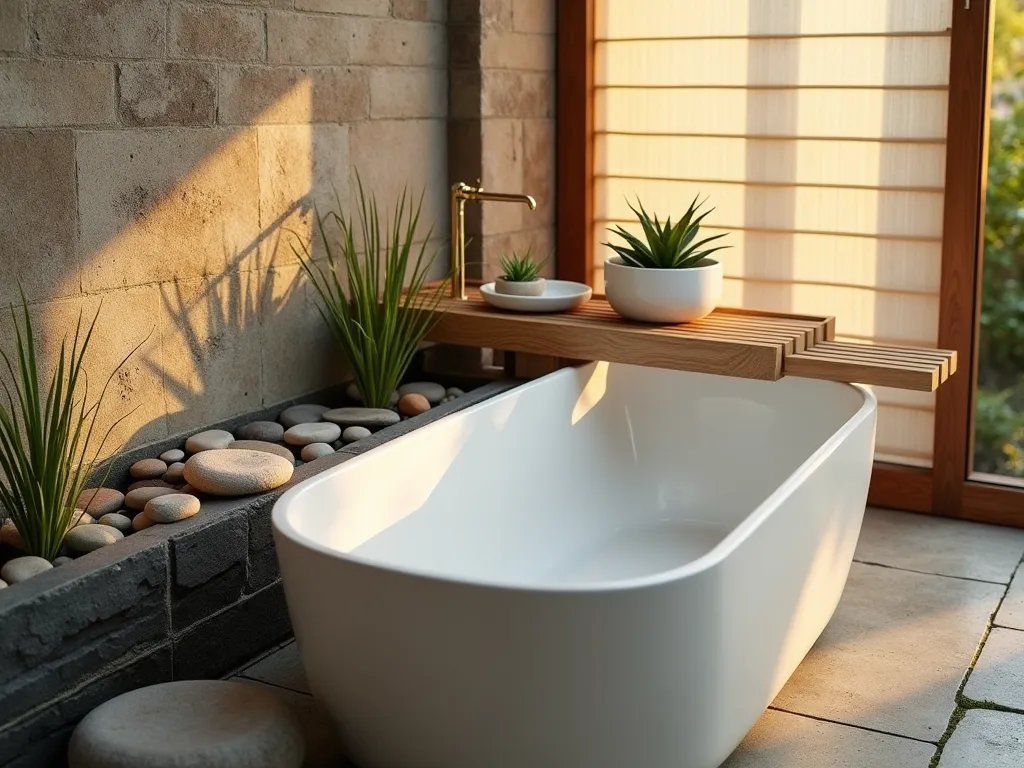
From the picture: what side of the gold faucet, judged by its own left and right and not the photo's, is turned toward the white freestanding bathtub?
right

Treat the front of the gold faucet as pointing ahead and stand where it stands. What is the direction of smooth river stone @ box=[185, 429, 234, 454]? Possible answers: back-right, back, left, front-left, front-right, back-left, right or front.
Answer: back-right

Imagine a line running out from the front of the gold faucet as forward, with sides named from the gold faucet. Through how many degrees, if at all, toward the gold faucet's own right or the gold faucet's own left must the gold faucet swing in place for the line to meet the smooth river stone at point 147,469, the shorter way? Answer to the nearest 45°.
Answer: approximately 135° to the gold faucet's own right

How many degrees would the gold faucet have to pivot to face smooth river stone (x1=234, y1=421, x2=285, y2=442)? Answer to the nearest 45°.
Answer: approximately 135° to its right

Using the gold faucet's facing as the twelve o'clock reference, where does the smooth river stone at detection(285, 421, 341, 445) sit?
The smooth river stone is roughly at 4 o'clock from the gold faucet.

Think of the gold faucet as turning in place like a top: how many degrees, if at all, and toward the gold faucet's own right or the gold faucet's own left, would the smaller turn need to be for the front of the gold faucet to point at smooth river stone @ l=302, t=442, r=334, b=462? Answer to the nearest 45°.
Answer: approximately 135° to the gold faucet's own right

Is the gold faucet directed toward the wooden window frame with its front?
yes

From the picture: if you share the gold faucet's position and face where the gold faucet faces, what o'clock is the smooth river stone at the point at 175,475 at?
The smooth river stone is roughly at 4 o'clock from the gold faucet.

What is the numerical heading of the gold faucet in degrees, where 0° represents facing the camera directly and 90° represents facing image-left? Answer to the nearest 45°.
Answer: approximately 270°
